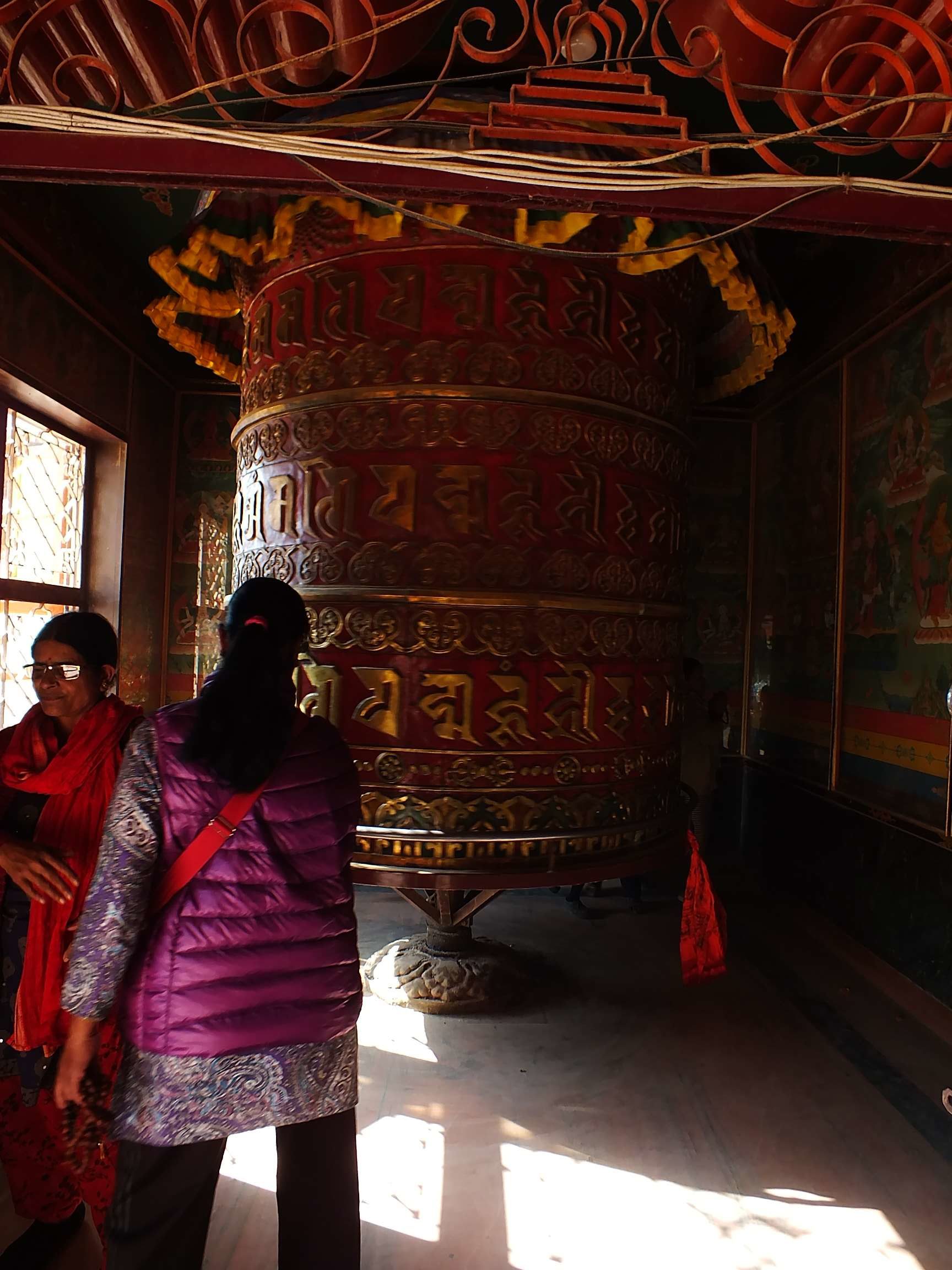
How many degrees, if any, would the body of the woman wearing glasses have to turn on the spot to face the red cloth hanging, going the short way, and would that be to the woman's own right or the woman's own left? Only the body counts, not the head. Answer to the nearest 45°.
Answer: approximately 135° to the woman's own left
